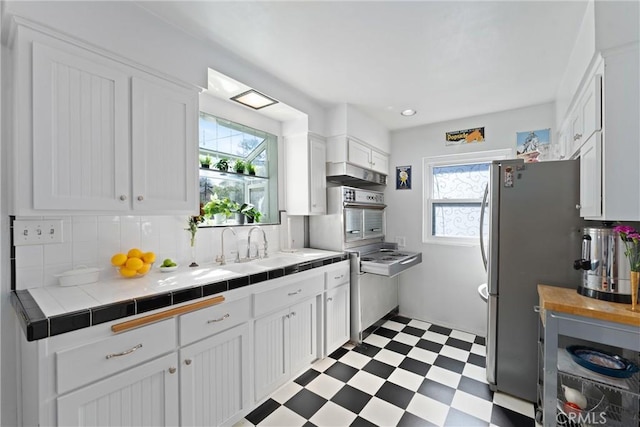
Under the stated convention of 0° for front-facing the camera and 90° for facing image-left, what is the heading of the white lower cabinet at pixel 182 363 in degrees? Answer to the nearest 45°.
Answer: approximately 315°

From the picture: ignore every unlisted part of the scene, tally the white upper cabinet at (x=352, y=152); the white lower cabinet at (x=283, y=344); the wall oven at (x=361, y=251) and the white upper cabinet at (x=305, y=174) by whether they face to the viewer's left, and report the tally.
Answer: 0

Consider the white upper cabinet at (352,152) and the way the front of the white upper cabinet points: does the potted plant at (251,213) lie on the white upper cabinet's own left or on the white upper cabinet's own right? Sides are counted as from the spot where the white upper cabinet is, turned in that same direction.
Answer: on the white upper cabinet's own right

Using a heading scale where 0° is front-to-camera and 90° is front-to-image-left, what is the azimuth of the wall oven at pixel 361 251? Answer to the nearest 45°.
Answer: approximately 315°

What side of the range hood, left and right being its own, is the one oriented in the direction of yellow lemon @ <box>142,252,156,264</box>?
right

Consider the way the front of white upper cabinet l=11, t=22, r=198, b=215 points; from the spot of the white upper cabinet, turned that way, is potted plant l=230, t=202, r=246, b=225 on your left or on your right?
on your left

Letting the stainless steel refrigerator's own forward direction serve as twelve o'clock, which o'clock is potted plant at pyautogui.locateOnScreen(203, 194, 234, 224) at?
The potted plant is roughly at 11 o'clock from the stainless steel refrigerator.

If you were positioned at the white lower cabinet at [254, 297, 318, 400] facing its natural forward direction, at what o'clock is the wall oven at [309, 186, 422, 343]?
The wall oven is roughly at 9 o'clock from the white lower cabinet.

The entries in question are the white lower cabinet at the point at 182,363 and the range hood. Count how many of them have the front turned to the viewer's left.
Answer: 0

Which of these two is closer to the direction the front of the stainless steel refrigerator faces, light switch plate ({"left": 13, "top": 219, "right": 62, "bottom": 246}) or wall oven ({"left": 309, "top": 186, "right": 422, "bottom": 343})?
the wall oven

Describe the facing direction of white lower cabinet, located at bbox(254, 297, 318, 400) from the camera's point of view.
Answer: facing the viewer and to the right of the viewer

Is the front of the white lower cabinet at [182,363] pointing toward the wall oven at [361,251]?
no

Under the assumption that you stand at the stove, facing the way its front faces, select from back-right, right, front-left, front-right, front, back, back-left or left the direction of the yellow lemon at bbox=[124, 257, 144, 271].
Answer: right

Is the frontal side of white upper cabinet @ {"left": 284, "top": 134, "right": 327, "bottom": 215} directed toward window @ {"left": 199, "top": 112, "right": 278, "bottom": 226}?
no

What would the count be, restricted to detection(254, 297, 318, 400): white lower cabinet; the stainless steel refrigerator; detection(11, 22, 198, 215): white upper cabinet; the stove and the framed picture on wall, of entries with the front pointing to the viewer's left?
1
